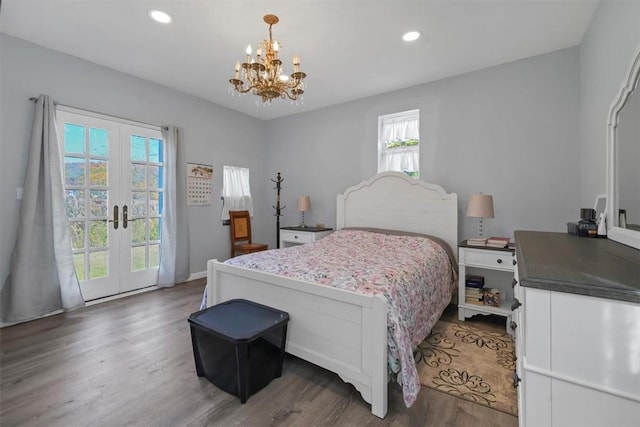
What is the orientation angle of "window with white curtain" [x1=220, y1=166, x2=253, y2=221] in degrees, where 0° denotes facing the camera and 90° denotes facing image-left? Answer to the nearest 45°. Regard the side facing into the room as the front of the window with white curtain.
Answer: approximately 315°

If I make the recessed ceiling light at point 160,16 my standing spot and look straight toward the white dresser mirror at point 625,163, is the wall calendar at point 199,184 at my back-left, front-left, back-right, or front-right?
back-left

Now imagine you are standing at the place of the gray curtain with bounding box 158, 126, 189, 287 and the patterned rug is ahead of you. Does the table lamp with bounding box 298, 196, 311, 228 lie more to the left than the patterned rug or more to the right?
left

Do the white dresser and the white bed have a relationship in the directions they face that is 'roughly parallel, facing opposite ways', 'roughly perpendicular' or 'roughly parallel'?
roughly perpendicular

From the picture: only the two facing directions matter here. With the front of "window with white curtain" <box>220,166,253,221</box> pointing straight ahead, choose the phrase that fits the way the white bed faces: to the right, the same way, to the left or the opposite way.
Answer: to the right

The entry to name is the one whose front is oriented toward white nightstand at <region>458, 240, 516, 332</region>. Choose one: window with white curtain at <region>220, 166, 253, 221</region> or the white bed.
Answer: the window with white curtain

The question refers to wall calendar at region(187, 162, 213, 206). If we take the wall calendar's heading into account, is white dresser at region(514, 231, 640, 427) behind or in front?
in front

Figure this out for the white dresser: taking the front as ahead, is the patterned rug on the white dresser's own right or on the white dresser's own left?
on the white dresser's own right

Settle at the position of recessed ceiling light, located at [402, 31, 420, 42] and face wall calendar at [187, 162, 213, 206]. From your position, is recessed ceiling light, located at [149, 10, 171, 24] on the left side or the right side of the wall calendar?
left

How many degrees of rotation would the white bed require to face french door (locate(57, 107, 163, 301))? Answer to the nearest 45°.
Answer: approximately 90° to its right

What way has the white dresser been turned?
to the viewer's left

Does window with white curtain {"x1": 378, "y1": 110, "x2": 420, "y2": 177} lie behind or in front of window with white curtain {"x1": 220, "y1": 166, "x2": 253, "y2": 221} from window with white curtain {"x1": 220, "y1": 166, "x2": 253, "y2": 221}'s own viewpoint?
in front
